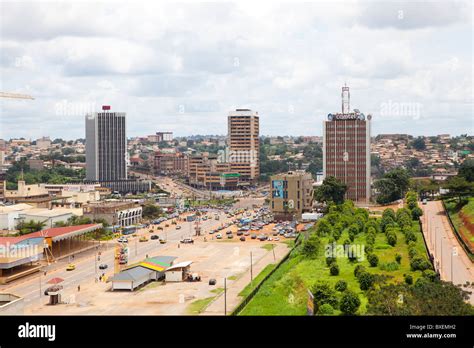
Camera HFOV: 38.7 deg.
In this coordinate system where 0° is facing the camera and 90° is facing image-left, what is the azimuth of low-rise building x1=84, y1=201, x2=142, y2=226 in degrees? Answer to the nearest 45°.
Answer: approximately 315°

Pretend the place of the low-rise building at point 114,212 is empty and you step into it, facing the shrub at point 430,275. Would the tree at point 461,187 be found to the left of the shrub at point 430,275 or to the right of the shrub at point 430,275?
left

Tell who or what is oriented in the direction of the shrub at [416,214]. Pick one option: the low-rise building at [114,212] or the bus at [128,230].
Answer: the low-rise building

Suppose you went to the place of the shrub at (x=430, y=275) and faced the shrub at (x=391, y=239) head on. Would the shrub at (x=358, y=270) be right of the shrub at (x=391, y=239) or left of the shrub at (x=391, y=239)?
left

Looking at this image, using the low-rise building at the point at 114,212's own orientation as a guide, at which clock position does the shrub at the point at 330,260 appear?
The shrub is roughly at 1 o'clock from the low-rise building.

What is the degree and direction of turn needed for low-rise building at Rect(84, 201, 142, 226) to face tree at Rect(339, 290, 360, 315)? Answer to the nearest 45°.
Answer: approximately 45° to its right

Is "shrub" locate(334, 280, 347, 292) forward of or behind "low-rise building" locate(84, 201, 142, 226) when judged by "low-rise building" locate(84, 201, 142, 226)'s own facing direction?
forward

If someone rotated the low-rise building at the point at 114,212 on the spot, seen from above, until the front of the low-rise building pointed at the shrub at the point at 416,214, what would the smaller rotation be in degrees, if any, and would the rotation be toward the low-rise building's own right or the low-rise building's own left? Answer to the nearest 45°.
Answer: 0° — it already faces it
